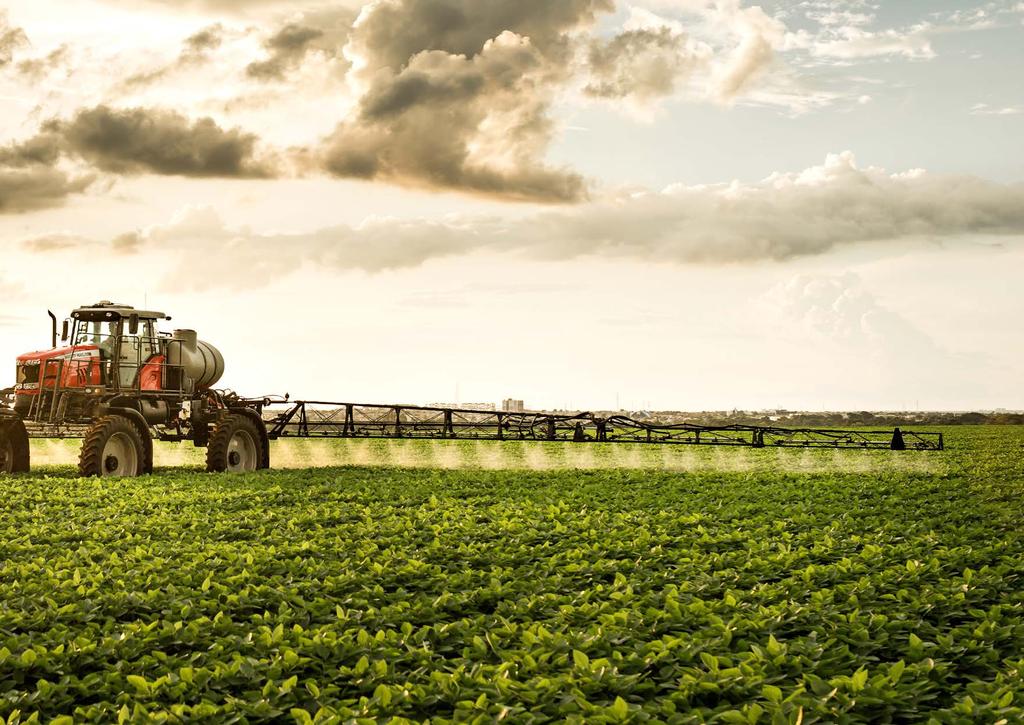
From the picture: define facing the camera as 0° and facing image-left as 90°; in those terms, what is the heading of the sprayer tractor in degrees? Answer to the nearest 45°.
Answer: approximately 45°
